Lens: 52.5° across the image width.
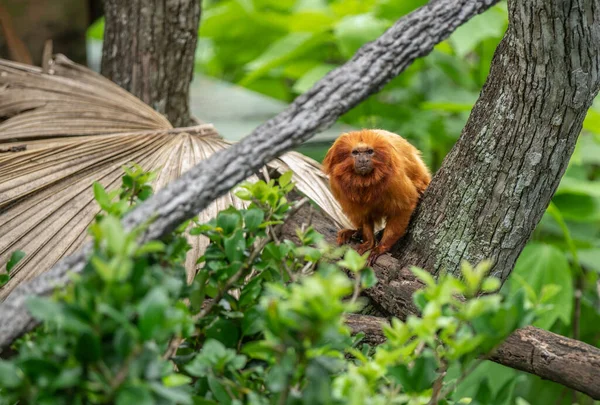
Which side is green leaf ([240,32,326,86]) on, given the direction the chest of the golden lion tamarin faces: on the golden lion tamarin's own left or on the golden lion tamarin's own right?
on the golden lion tamarin's own right

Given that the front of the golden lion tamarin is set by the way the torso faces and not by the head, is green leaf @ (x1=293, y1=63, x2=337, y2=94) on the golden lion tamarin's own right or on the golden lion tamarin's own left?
on the golden lion tamarin's own right

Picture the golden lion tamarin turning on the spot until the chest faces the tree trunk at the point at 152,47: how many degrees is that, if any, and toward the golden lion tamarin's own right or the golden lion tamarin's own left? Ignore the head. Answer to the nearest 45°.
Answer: approximately 90° to the golden lion tamarin's own right

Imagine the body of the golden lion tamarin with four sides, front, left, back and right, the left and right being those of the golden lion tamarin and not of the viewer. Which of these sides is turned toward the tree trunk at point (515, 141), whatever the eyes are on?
left

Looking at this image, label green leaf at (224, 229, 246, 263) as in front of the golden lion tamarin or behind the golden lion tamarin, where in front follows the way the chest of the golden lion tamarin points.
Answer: in front

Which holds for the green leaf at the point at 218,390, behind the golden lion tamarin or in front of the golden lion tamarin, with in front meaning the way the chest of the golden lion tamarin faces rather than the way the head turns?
in front

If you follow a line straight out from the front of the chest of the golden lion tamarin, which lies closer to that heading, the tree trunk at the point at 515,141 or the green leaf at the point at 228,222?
the green leaf

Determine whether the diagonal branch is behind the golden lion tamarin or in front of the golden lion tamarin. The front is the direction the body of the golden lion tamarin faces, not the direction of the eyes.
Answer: in front

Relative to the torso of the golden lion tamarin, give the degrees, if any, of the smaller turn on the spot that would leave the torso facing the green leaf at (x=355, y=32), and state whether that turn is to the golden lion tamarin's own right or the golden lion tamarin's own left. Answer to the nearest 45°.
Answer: approximately 135° to the golden lion tamarin's own right

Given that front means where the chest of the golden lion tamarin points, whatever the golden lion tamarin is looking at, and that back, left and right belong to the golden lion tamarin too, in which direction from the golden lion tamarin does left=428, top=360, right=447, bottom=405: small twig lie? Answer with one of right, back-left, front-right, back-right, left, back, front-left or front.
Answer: front-left
